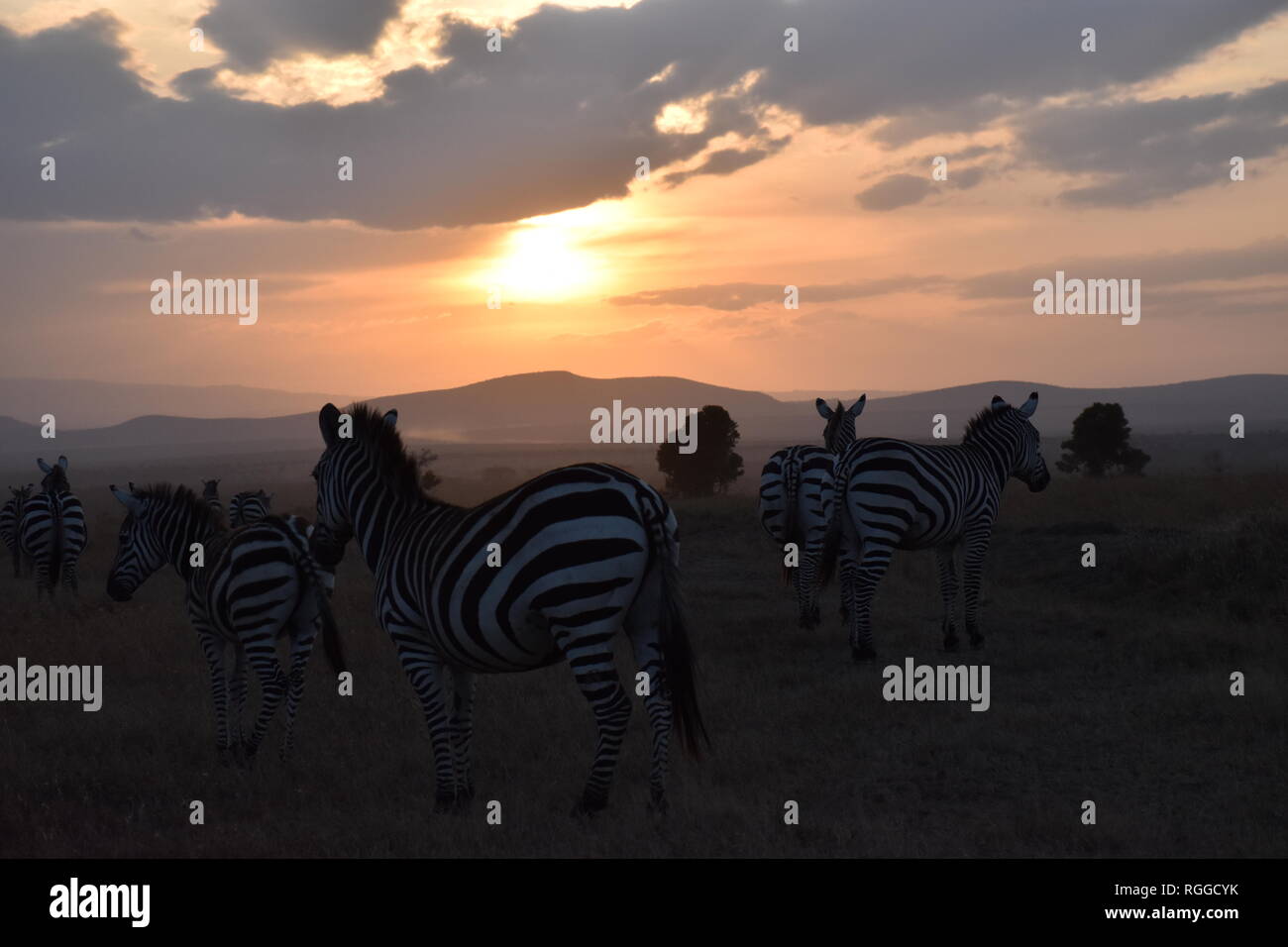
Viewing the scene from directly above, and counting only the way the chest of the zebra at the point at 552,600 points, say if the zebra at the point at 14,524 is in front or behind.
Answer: in front

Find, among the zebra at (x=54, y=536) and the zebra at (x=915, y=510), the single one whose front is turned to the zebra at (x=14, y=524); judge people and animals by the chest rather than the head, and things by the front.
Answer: the zebra at (x=54, y=536)

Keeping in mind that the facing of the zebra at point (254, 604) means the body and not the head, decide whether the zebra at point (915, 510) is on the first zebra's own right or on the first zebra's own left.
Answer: on the first zebra's own right

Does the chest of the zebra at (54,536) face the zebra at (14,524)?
yes

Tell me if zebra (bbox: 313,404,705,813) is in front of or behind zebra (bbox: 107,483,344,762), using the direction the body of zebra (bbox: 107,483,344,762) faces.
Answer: behind

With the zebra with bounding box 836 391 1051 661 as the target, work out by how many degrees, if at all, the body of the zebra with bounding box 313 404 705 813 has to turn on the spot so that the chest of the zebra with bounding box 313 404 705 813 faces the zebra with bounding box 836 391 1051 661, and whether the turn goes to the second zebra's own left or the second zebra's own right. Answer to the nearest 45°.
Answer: approximately 90° to the second zebra's own right

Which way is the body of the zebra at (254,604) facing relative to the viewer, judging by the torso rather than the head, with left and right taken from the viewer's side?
facing away from the viewer and to the left of the viewer

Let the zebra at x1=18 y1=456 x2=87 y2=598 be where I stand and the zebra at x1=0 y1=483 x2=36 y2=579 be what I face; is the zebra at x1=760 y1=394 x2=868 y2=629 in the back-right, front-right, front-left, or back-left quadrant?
back-right

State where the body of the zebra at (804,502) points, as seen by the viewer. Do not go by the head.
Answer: away from the camera

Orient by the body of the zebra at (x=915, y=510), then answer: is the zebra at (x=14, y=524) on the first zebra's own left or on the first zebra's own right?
on the first zebra's own left

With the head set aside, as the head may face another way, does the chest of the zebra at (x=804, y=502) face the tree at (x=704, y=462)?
yes

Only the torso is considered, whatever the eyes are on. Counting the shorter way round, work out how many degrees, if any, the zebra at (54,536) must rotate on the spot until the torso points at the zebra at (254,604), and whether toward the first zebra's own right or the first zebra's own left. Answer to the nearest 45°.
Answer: approximately 180°

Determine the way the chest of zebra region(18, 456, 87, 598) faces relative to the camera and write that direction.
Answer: away from the camera

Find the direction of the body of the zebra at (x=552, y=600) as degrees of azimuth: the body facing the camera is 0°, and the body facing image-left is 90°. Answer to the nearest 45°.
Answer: approximately 135°

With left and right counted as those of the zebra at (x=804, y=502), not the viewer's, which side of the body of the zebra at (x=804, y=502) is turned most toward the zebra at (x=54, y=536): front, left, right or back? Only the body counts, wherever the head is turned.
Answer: left

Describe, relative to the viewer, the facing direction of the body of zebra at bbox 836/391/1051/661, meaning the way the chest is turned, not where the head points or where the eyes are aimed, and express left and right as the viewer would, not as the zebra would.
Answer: facing away from the viewer and to the right of the viewer
